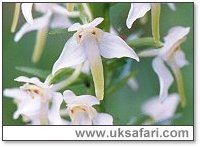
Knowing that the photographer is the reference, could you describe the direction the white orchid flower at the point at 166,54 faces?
facing to the right of the viewer

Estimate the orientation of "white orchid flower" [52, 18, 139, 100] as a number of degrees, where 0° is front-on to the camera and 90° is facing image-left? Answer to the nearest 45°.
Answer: approximately 0°

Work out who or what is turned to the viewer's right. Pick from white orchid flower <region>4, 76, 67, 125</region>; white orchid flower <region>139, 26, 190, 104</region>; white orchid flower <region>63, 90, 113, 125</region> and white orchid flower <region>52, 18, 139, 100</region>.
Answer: white orchid flower <region>139, 26, 190, 104</region>

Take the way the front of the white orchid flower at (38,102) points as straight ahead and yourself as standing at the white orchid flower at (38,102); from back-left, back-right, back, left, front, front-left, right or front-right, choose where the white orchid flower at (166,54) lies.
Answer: back-left

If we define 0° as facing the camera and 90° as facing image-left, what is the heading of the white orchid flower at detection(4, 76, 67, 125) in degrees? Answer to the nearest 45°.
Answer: approximately 45°

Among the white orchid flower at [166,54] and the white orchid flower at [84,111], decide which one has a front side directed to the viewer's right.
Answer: the white orchid flower at [166,54]
